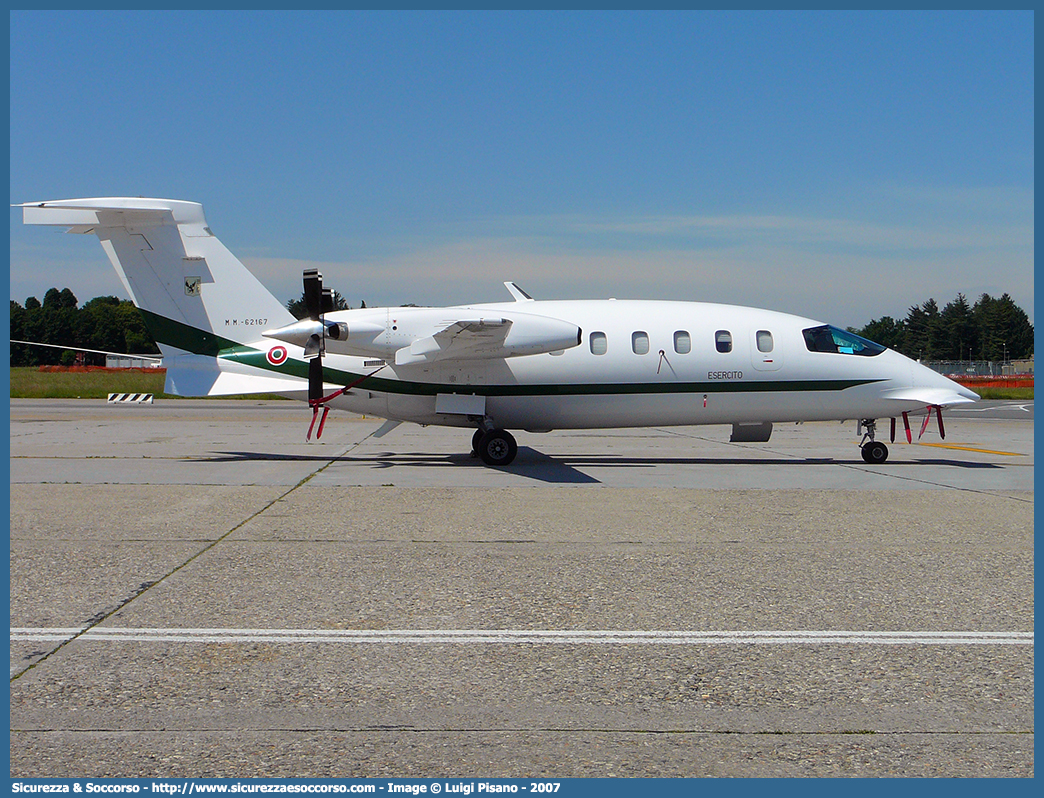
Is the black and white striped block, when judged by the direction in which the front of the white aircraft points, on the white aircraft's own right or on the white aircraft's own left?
on the white aircraft's own left

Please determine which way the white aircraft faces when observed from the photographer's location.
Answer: facing to the right of the viewer
